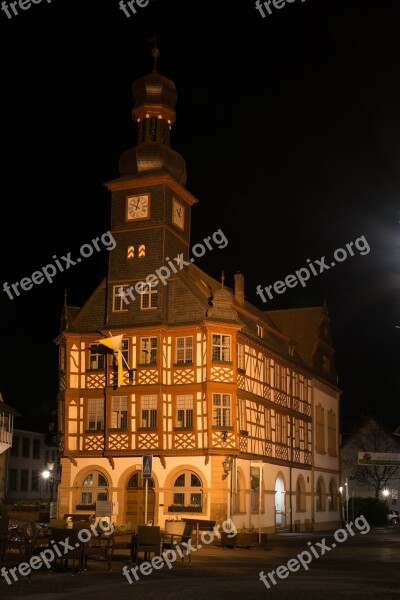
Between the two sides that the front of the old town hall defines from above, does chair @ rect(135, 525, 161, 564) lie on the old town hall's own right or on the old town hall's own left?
on the old town hall's own left

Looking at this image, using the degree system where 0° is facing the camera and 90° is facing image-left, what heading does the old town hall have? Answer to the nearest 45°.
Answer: approximately 45°

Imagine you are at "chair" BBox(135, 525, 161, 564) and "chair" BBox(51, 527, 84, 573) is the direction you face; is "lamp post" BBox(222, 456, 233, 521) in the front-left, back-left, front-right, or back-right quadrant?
back-right

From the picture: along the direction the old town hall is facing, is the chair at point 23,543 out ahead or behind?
ahead
